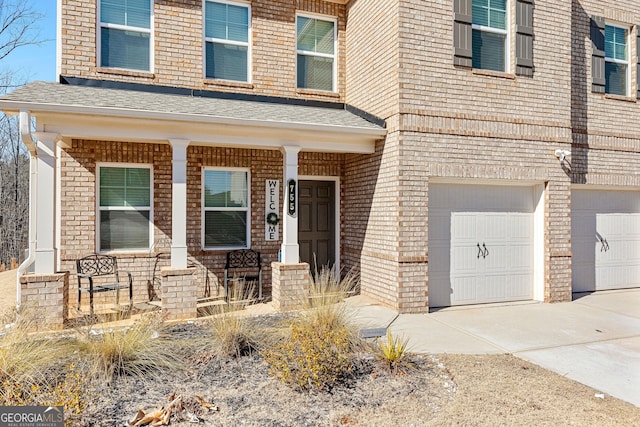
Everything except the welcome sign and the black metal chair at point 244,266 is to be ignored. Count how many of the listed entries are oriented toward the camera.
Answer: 2

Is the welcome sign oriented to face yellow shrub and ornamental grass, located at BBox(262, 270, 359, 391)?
yes

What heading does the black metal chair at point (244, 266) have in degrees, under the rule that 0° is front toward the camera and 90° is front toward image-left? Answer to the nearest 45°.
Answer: approximately 0°
